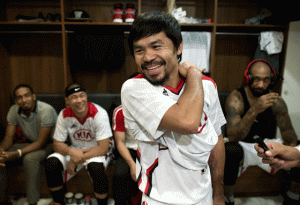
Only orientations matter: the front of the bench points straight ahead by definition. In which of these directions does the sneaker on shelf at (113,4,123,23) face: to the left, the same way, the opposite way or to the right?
the same way

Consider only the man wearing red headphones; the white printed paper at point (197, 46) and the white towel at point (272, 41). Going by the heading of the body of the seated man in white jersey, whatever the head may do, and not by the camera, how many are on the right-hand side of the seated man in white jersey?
0

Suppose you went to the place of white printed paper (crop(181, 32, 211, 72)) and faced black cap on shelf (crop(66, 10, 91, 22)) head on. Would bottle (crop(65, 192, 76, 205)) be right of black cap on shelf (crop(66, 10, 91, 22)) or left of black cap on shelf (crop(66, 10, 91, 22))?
left

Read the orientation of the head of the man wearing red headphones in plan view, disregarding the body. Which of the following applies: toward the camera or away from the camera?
toward the camera

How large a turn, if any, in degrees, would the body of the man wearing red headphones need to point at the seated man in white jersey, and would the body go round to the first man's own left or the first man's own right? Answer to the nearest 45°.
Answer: approximately 45° to the first man's own right

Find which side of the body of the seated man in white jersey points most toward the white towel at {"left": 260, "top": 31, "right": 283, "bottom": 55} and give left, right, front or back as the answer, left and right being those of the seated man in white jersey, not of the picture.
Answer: left

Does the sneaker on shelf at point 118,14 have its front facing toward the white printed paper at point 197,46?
no

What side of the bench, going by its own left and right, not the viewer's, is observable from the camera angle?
front

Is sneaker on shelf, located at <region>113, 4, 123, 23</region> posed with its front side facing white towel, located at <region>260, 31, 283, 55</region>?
no

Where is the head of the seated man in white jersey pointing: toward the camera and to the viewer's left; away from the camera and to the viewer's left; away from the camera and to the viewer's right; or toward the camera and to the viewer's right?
toward the camera and to the viewer's right

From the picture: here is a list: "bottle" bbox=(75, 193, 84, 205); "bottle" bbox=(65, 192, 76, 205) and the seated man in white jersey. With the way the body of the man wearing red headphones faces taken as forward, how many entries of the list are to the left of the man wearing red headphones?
0

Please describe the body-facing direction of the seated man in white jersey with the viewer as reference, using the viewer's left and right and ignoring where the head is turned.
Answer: facing the viewer
